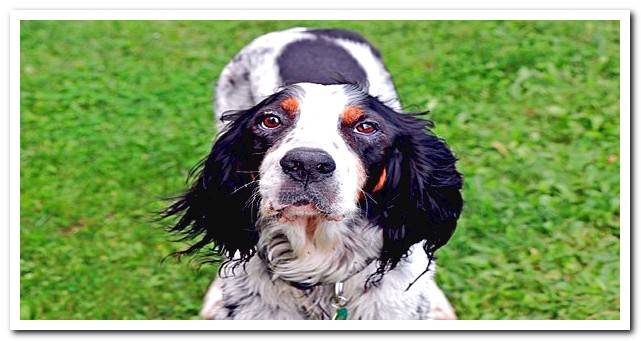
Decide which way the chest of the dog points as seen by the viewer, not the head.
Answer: toward the camera
